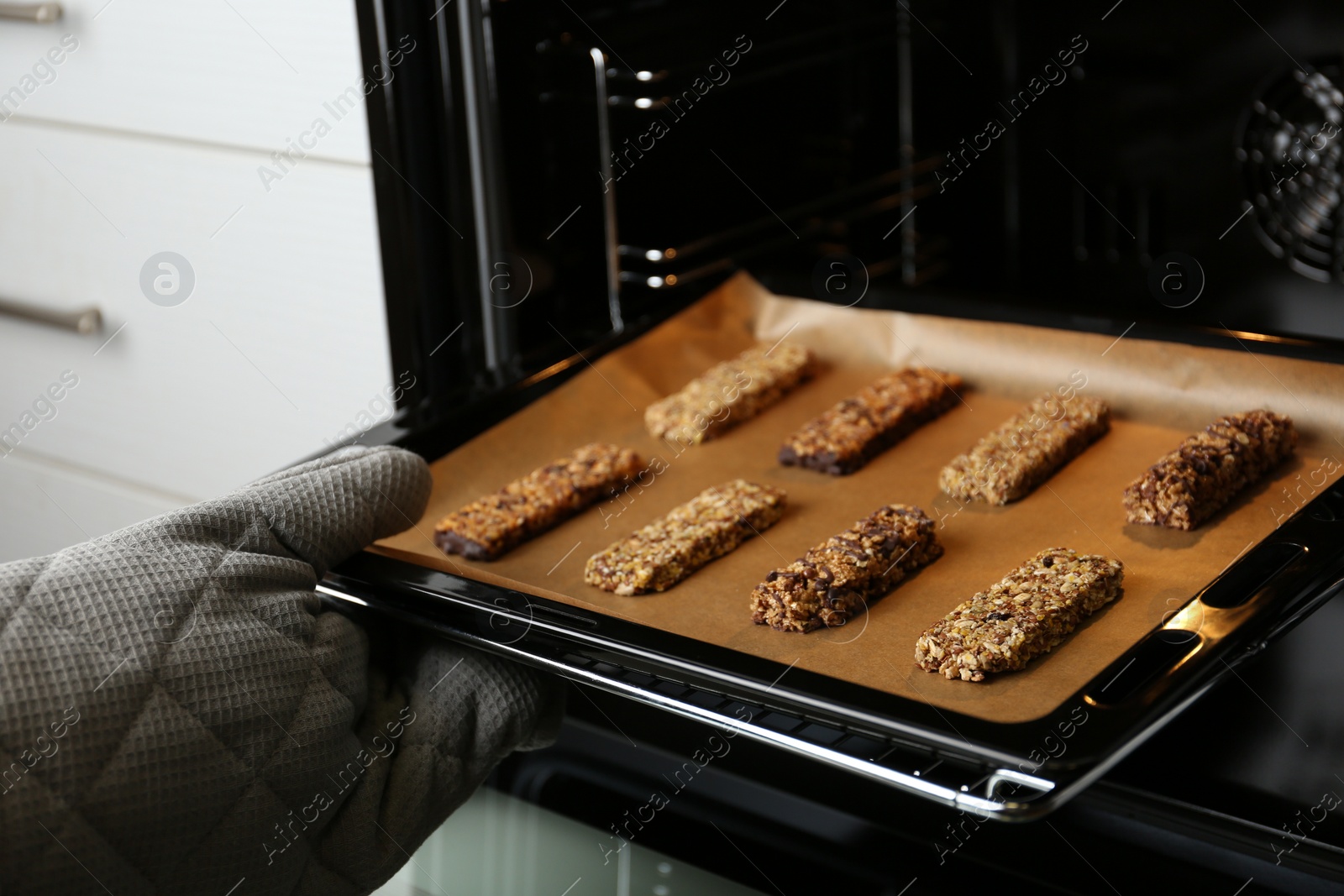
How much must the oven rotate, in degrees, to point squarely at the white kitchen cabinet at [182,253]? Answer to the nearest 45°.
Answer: approximately 45° to its right

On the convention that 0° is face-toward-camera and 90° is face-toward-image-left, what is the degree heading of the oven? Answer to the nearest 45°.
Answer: approximately 45°
